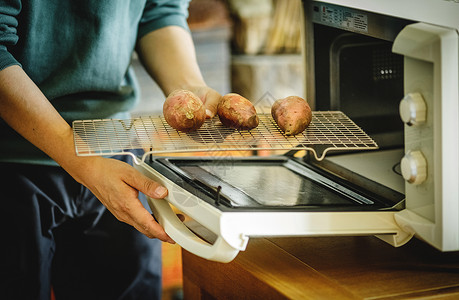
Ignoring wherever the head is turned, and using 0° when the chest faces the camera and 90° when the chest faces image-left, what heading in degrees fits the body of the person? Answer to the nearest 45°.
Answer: approximately 315°
